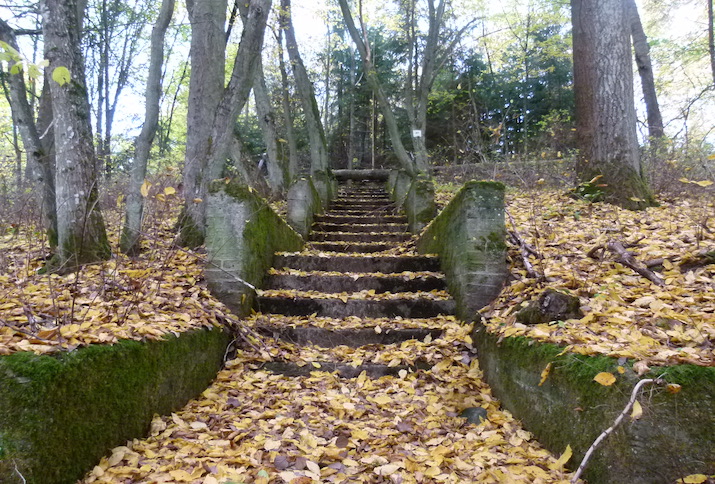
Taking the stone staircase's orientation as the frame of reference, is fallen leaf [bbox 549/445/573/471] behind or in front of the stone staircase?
in front

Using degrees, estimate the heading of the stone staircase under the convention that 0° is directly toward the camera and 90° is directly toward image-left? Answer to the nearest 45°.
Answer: approximately 0°

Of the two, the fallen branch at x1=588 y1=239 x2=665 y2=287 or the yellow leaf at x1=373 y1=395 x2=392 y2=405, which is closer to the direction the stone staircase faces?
the yellow leaf

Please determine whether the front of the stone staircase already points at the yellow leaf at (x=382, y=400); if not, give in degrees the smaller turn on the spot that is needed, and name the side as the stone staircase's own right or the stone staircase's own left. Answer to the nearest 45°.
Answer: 0° — it already faces it

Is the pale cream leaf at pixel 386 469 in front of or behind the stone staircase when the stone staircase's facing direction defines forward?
in front

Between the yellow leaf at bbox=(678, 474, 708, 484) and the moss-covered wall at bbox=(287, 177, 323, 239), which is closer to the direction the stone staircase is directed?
the yellow leaf

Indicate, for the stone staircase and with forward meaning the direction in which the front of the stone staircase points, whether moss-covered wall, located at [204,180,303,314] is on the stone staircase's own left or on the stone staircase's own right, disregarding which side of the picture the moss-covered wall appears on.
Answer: on the stone staircase's own right

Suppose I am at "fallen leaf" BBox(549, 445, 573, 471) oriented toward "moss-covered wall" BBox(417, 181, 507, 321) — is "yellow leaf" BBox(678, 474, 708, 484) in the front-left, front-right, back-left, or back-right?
back-right

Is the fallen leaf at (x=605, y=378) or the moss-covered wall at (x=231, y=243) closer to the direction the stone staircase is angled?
the fallen leaf
